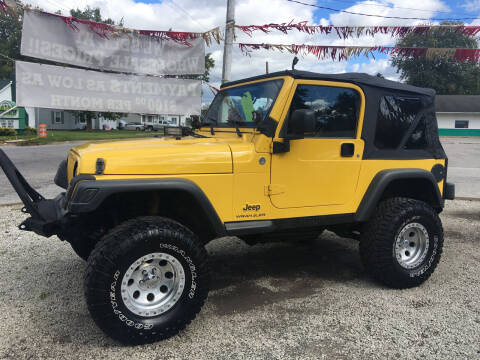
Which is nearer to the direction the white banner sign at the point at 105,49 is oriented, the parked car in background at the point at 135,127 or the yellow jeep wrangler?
the parked car in background

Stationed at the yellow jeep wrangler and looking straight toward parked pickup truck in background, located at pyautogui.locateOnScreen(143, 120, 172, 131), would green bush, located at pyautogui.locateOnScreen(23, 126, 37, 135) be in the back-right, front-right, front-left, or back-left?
front-left

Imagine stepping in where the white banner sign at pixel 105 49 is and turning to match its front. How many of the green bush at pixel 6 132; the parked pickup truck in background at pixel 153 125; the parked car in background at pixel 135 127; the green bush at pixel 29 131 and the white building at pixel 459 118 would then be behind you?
0

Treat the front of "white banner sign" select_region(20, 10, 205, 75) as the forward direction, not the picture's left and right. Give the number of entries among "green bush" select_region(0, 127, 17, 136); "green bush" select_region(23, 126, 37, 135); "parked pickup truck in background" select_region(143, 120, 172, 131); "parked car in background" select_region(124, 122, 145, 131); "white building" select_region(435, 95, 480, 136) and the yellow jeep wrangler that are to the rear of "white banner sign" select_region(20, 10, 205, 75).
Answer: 1

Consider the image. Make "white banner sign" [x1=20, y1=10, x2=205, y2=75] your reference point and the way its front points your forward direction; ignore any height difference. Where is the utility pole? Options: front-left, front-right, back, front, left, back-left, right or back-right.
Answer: right

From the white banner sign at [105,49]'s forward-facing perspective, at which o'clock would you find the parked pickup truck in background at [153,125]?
The parked pickup truck in background is roughly at 12 o'clock from the white banner sign.

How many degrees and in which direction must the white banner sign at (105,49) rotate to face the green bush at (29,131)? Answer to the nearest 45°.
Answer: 0° — it already faces it

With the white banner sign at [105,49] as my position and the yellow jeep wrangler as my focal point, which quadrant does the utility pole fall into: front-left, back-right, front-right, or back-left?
front-left

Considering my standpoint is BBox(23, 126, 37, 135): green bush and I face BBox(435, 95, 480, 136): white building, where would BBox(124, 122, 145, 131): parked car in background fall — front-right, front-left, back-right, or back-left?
front-left

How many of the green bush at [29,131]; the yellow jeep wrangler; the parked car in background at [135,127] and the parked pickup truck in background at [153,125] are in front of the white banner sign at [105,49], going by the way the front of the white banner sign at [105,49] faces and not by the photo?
3

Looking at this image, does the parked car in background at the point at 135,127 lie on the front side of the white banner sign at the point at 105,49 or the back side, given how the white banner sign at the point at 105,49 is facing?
on the front side

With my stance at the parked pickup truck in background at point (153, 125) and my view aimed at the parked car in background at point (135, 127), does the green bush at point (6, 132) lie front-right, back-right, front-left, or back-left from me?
front-left

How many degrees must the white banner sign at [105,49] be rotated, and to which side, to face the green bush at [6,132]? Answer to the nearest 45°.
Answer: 0° — it already faces it

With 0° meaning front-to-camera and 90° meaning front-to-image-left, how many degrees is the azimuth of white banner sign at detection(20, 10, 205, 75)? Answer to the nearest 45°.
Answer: approximately 180°

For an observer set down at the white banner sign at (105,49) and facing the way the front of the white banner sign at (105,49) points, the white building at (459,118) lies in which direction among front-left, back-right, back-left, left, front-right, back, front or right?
front-right

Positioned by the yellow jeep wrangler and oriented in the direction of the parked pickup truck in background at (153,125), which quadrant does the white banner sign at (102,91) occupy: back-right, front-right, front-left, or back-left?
front-left
